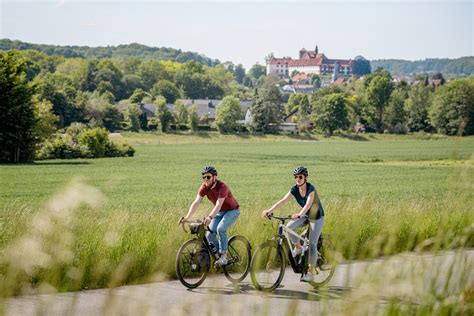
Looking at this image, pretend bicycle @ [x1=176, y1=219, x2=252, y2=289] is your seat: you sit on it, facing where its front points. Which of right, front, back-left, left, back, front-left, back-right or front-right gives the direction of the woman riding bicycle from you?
back-left

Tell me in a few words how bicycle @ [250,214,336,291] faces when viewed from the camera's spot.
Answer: facing the viewer and to the left of the viewer

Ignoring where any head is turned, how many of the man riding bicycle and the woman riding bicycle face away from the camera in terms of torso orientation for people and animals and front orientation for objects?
0

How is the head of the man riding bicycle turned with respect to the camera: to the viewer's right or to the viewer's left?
to the viewer's left

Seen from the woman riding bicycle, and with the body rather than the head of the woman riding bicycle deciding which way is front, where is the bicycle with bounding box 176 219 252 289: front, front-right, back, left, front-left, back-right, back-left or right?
front-right

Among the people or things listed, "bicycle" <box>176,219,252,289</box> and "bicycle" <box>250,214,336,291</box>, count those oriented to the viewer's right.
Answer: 0

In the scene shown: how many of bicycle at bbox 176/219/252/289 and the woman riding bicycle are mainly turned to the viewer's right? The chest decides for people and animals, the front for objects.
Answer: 0

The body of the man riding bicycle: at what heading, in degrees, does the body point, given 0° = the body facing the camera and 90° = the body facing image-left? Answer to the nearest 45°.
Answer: approximately 45°

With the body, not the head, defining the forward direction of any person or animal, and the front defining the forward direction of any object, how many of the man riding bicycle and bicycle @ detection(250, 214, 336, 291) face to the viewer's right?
0
